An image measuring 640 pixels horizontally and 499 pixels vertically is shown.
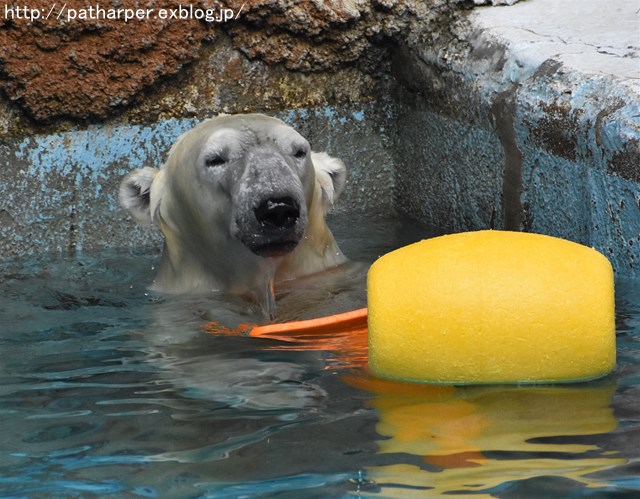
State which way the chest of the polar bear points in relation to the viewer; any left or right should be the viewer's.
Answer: facing the viewer and to the right of the viewer

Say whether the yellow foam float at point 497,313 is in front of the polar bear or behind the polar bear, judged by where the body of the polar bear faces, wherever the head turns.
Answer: in front
